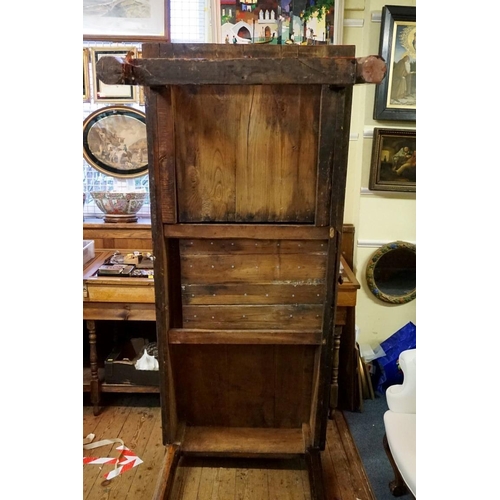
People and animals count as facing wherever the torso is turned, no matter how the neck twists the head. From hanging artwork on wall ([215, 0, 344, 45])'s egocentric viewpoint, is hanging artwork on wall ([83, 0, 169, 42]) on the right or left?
on its right

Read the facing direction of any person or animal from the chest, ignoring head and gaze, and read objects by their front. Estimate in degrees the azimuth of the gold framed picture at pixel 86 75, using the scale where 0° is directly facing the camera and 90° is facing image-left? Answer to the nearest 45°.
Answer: approximately 0°

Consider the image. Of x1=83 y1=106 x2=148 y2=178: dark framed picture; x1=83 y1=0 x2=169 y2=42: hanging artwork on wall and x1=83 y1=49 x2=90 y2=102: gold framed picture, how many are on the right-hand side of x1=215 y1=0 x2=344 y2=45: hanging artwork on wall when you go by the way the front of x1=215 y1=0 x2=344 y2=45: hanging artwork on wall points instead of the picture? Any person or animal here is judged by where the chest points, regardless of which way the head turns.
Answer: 3

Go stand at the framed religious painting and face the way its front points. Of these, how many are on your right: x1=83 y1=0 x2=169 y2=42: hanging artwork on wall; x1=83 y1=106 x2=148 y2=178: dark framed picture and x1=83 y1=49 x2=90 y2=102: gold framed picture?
3

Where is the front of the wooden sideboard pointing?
toward the camera

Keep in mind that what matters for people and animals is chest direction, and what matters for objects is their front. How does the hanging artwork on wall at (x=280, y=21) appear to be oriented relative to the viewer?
toward the camera

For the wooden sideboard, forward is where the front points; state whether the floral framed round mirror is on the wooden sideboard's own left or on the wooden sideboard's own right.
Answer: on the wooden sideboard's own left

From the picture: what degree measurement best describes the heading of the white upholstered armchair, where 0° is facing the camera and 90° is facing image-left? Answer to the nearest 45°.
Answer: approximately 45°

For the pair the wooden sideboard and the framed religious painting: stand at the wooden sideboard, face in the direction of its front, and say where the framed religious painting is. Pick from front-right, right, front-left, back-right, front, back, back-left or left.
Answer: left

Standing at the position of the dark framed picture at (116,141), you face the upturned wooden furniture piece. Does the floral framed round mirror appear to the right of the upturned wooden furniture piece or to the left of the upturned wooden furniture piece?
left
